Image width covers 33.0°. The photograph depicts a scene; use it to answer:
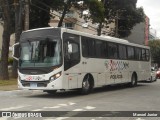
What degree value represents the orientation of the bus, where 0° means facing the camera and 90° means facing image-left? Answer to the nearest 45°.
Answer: approximately 45°
